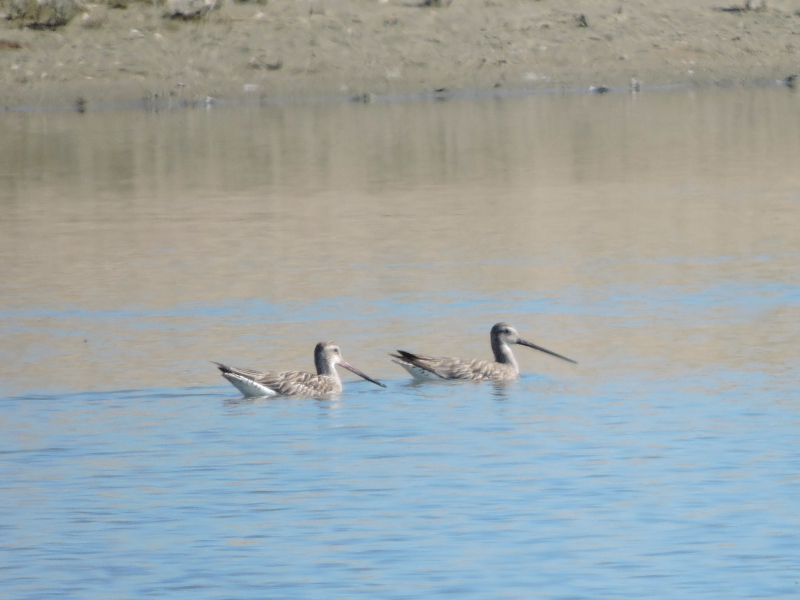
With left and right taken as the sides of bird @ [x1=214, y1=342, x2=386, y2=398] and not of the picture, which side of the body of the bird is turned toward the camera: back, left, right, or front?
right

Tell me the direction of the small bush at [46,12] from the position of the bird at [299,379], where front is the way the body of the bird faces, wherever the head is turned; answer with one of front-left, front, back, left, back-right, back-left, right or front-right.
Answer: left

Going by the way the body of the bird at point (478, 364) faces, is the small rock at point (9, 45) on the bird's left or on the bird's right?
on the bird's left

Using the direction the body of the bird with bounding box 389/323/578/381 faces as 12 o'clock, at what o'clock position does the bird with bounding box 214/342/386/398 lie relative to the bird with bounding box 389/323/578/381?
the bird with bounding box 214/342/386/398 is roughly at 5 o'clock from the bird with bounding box 389/323/578/381.

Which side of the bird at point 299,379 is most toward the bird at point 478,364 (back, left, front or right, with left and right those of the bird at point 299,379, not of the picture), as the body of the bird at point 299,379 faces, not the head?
front

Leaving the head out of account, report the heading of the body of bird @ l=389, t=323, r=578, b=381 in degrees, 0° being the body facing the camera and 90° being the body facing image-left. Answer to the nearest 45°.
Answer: approximately 270°

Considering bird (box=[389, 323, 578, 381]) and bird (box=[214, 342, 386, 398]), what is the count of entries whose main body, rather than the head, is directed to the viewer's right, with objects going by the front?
2

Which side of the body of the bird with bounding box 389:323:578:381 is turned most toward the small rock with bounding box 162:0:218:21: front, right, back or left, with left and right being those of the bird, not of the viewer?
left

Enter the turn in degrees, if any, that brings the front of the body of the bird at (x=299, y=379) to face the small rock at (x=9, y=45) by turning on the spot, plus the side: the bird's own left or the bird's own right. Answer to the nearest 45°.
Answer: approximately 90° to the bird's own left

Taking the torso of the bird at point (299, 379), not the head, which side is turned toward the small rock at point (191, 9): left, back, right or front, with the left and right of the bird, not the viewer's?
left

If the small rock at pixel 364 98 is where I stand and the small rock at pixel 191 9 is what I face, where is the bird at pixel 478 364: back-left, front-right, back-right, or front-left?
back-left

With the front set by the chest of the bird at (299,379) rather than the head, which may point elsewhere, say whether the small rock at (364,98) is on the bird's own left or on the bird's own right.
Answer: on the bird's own left
